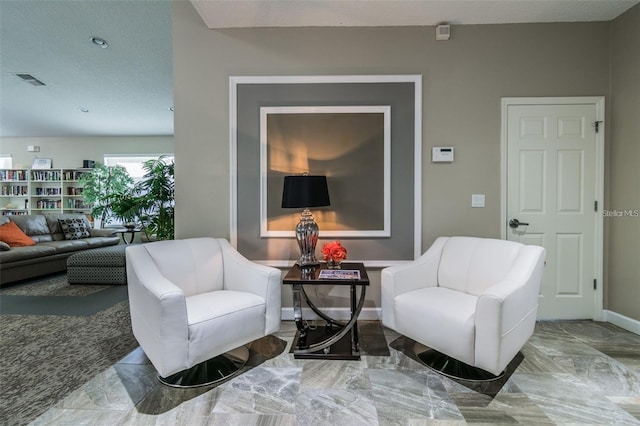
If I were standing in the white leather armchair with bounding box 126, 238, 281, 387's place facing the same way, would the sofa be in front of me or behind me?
behind

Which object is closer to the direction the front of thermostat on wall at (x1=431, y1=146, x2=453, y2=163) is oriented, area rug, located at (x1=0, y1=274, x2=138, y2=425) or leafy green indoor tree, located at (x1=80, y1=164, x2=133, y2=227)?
the area rug

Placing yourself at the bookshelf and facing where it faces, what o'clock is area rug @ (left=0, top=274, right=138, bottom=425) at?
The area rug is roughly at 12 o'clock from the bookshelf.

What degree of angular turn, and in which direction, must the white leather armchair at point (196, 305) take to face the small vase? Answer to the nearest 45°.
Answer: approximately 45° to its left

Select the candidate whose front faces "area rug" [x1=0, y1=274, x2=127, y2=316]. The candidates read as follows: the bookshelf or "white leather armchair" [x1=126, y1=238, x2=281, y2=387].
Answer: the bookshelf

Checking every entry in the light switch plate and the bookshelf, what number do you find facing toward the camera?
2

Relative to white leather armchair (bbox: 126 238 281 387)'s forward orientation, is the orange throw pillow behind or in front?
behind

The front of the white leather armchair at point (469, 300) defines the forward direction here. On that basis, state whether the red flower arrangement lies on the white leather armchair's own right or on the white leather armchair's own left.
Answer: on the white leather armchair's own right

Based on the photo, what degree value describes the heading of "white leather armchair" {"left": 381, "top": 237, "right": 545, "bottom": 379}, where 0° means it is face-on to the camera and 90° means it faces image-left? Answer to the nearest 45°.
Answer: approximately 45°

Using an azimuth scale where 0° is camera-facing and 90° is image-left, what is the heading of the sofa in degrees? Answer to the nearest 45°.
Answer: approximately 315°

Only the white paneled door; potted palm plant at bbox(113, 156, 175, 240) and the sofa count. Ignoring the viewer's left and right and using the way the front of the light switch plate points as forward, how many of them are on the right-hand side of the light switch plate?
2
